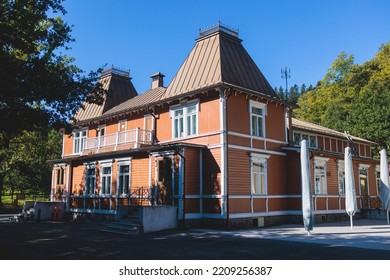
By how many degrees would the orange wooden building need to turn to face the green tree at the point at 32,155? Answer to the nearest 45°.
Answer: approximately 90° to its right

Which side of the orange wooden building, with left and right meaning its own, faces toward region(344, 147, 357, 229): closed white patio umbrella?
left

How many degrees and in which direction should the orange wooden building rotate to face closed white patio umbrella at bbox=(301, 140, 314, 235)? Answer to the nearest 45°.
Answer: approximately 90° to its left

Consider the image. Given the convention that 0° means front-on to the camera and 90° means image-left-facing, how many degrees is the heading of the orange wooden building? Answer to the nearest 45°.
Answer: approximately 45°
